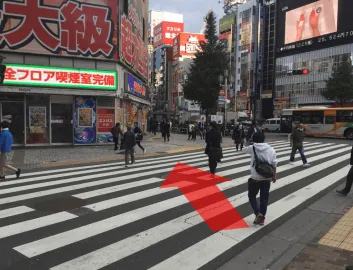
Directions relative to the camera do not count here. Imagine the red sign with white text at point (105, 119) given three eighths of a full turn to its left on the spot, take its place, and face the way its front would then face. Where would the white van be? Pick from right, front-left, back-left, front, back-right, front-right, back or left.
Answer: front

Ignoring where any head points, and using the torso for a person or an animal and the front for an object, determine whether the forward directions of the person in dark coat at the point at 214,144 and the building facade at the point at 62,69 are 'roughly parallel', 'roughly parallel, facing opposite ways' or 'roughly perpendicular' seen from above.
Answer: roughly parallel, facing opposite ways

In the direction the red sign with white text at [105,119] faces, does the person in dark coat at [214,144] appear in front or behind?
in front

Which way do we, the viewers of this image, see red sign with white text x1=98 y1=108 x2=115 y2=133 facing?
facing the viewer

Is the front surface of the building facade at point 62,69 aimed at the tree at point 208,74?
no

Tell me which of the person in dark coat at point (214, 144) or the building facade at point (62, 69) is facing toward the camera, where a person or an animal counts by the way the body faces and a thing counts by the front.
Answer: the building facade

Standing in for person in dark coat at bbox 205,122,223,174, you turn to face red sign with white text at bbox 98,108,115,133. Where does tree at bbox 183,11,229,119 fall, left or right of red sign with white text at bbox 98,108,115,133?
right

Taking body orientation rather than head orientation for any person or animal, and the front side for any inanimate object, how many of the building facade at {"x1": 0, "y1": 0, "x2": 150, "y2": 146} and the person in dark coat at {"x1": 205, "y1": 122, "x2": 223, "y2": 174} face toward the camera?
1

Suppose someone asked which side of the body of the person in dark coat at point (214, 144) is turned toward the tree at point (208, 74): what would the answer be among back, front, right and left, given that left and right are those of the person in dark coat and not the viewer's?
front

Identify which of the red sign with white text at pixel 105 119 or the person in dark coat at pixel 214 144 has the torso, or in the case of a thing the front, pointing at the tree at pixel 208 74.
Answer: the person in dark coat

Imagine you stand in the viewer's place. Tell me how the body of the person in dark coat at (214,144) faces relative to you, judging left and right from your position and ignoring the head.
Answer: facing away from the viewer

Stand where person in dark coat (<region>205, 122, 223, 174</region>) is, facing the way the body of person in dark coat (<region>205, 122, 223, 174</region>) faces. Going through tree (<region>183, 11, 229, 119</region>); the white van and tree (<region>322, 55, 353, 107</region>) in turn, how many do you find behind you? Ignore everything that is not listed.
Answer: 0

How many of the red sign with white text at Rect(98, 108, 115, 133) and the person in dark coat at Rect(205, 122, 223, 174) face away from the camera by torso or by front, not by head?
1

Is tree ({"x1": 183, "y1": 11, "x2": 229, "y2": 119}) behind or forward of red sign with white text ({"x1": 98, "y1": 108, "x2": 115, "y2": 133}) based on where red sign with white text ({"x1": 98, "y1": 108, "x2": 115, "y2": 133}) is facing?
behind

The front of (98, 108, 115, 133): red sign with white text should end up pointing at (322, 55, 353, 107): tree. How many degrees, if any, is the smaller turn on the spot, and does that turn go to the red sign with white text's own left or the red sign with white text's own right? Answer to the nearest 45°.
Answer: approximately 135° to the red sign with white text's own left

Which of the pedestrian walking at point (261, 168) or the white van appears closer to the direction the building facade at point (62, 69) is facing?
the pedestrian walking
